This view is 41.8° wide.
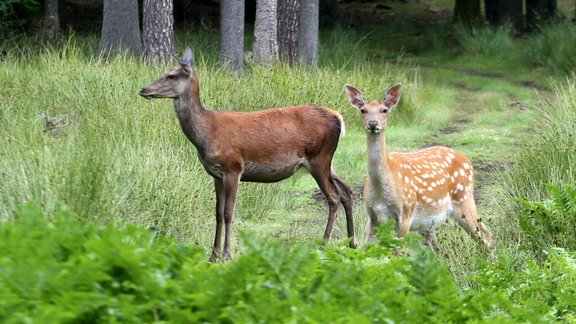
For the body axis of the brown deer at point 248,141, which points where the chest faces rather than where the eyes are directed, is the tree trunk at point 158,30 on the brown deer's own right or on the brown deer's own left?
on the brown deer's own right

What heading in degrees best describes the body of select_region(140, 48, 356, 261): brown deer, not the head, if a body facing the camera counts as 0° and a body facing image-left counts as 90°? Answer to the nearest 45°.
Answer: approximately 90°

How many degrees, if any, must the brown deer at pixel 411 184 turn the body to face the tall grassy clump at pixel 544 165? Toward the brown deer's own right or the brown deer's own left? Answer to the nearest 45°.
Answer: approximately 180°

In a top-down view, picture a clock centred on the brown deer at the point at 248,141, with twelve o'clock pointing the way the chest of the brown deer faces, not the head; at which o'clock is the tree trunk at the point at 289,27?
The tree trunk is roughly at 3 o'clock from the brown deer.

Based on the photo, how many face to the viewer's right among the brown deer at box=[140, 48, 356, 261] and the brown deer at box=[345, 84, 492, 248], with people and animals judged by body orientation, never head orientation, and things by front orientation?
0

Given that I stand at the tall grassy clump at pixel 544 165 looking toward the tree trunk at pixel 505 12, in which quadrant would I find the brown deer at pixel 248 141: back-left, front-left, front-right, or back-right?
back-left

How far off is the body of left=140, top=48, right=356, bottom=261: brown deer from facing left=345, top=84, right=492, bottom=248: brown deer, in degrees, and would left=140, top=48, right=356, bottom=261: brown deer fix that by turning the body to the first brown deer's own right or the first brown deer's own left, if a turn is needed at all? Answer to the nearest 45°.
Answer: approximately 180°

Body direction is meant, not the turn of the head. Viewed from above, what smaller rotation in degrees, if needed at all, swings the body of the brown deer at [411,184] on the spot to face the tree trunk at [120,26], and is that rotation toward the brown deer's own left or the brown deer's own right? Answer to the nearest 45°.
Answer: approximately 90° to the brown deer's own right

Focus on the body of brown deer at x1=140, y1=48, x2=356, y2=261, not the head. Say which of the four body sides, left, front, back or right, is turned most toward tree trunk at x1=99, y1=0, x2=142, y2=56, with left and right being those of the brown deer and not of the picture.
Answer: right

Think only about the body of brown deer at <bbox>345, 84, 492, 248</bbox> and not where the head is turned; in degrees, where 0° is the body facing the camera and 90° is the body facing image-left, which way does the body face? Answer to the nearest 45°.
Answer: approximately 45°
